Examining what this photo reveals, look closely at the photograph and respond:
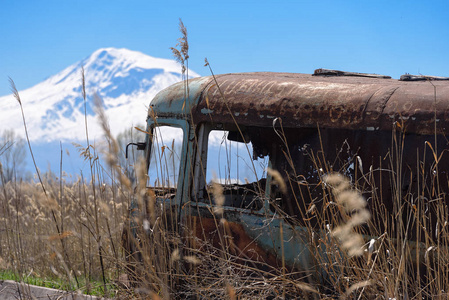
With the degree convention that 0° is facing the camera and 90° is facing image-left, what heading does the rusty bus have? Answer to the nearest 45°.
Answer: approximately 45°
